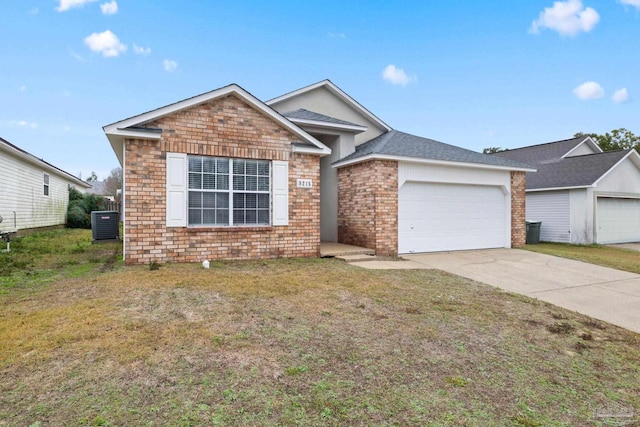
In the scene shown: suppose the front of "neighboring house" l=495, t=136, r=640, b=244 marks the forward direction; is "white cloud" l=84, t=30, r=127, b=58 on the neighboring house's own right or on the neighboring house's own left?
on the neighboring house's own right

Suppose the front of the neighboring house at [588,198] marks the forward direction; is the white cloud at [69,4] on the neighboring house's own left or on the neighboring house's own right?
on the neighboring house's own right

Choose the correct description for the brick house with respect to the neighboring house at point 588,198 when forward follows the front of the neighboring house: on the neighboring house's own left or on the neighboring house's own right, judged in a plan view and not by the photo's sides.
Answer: on the neighboring house's own right

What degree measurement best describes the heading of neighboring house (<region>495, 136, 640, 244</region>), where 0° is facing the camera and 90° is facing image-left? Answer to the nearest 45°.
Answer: approximately 315°

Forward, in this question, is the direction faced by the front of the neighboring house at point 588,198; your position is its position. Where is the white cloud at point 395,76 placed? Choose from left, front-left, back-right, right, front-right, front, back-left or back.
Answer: back-right

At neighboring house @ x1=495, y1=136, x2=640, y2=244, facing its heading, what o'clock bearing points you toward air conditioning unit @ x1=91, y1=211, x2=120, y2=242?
The air conditioning unit is roughly at 3 o'clock from the neighboring house.
